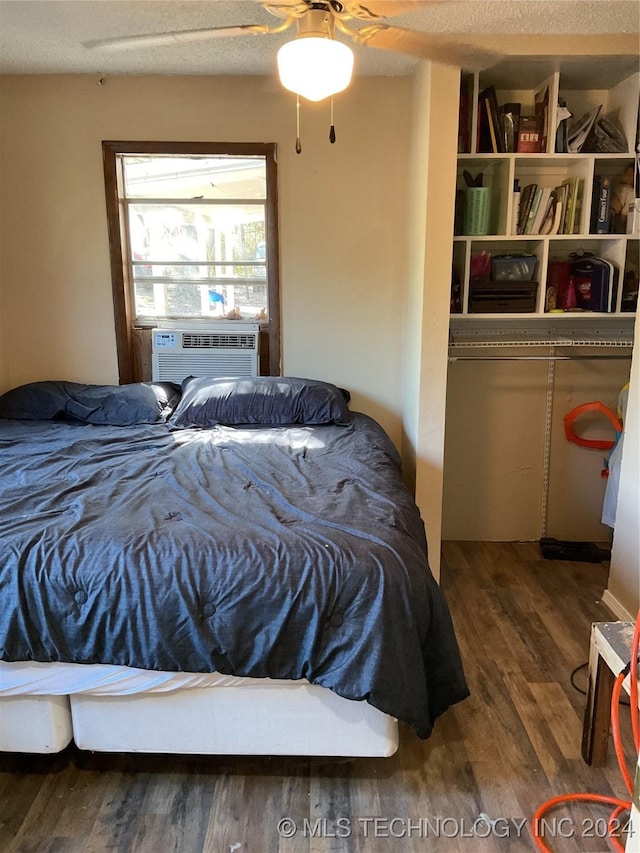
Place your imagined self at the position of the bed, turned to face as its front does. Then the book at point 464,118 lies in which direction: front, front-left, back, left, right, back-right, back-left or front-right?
back-left

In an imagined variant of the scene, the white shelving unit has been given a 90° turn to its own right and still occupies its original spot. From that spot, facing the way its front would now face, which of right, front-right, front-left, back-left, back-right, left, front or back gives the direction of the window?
front

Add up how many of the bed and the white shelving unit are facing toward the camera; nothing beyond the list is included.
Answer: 2

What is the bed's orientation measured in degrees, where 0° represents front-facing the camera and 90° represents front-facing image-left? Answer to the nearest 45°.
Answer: approximately 0°

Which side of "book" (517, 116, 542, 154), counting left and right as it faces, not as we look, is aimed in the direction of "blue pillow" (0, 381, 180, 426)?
right

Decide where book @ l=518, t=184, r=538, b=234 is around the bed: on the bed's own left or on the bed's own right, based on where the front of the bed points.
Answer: on the bed's own left

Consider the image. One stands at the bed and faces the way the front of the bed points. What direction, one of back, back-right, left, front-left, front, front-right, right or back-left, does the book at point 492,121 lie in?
back-left

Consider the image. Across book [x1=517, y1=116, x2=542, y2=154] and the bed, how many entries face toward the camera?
2

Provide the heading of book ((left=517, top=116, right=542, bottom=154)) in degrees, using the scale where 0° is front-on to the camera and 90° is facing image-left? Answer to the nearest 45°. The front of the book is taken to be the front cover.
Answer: approximately 0°
